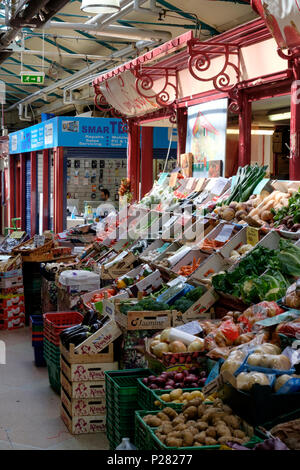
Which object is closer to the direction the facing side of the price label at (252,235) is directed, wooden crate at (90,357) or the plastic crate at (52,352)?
the wooden crate

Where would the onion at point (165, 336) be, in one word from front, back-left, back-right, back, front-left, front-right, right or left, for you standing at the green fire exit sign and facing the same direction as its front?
front

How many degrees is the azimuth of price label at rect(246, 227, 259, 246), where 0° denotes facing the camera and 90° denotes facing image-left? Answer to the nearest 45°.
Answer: approximately 45°

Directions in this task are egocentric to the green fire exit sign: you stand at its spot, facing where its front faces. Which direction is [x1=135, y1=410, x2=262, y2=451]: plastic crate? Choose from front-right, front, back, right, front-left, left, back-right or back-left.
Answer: front

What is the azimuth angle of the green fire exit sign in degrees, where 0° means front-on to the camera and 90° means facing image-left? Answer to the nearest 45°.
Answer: approximately 0°

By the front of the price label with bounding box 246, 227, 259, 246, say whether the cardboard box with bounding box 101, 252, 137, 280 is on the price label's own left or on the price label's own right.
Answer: on the price label's own right

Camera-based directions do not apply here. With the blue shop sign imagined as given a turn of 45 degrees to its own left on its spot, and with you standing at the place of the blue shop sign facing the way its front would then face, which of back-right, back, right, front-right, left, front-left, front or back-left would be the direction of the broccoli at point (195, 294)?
front-right

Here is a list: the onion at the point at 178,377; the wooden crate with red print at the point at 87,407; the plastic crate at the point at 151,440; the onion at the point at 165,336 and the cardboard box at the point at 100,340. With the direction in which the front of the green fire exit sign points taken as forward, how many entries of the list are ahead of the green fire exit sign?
5

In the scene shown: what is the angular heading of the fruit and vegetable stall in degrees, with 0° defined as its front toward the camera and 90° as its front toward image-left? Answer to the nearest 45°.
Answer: approximately 45°

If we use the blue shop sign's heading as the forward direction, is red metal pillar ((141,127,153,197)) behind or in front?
in front

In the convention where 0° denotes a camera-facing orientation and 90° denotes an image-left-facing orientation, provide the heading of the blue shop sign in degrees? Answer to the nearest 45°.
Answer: approximately 0°
